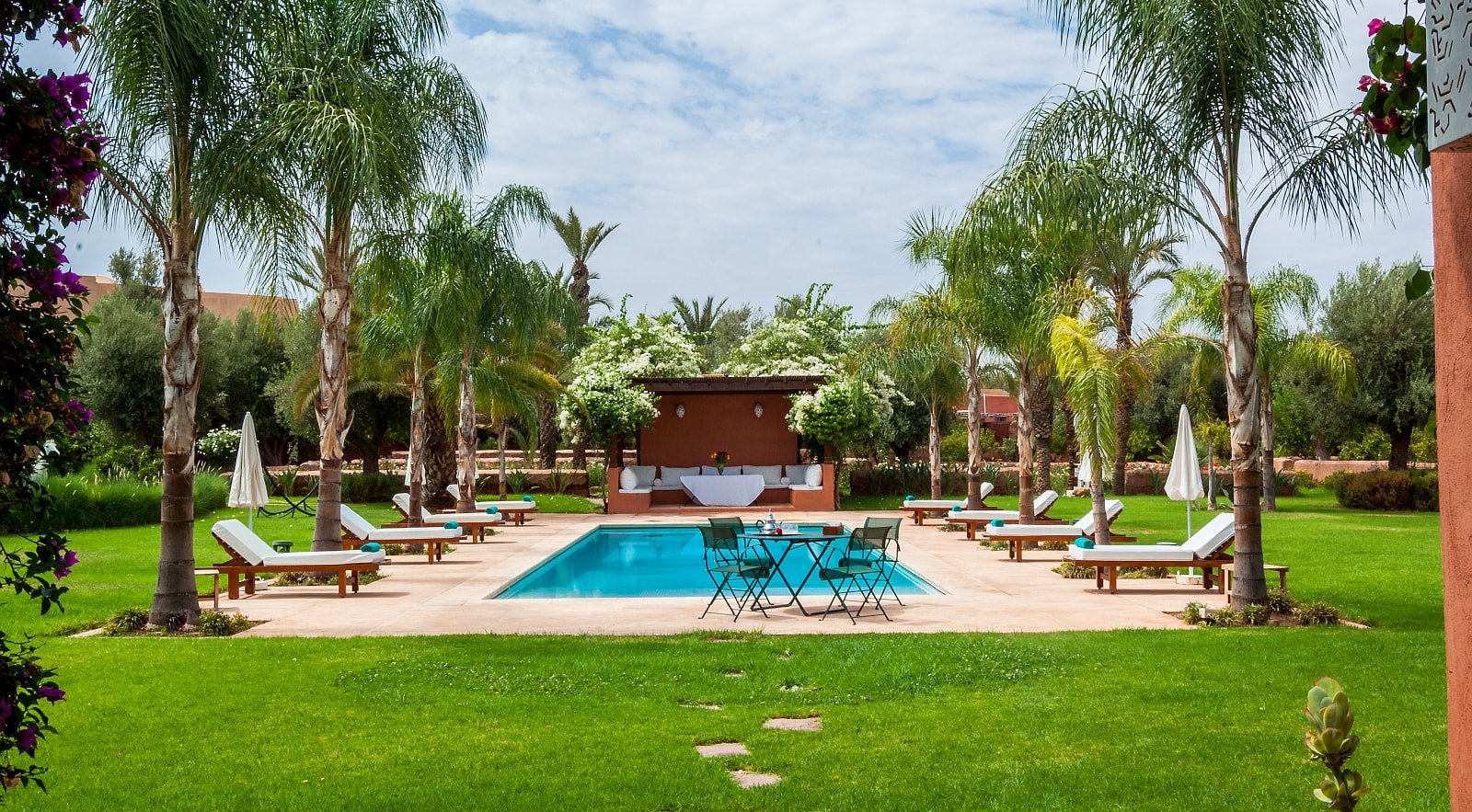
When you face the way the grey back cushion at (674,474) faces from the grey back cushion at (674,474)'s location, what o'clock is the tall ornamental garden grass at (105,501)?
The tall ornamental garden grass is roughly at 2 o'clock from the grey back cushion.

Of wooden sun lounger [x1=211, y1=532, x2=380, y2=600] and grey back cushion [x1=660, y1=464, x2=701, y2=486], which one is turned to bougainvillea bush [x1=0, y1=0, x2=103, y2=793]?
the grey back cushion

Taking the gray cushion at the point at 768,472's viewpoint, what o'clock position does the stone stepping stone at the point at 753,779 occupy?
The stone stepping stone is roughly at 12 o'clock from the gray cushion.

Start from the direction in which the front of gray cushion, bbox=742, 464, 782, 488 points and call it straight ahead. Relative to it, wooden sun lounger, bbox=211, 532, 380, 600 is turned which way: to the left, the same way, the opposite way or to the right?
to the left

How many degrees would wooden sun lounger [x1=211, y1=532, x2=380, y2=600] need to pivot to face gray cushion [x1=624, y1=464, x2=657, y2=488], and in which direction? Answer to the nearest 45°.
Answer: approximately 45° to its left

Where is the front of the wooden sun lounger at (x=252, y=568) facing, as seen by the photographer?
facing to the right of the viewer

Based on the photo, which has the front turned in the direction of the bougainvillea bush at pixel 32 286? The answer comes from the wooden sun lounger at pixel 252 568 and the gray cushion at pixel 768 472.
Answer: the gray cushion

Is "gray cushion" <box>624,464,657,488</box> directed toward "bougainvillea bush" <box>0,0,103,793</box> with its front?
yes

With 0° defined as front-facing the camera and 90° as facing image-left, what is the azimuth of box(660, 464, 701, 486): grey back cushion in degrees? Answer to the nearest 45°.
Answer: approximately 0°

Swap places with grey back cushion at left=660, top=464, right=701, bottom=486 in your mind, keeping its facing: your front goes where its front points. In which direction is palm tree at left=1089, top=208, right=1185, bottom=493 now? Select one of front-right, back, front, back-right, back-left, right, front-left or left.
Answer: left

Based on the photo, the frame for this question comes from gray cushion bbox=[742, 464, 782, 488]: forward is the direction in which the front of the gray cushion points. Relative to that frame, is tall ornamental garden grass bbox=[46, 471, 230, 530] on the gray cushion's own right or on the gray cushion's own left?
on the gray cushion's own right

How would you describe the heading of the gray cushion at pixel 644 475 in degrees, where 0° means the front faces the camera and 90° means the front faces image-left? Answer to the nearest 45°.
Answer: approximately 0°
